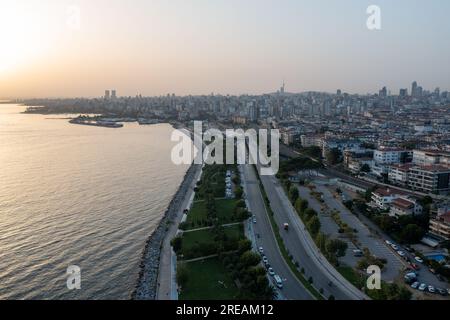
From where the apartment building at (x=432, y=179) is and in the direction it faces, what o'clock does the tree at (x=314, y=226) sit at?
The tree is roughly at 11 o'clock from the apartment building.

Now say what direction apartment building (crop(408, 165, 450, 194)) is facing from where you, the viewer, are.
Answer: facing the viewer and to the left of the viewer

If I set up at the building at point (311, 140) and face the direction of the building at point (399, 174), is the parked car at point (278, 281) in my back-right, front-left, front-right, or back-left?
front-right

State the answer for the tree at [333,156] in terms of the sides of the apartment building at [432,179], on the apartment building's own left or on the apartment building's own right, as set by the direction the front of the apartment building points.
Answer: on the apartment building's own right

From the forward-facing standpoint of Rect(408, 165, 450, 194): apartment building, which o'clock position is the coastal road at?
The coastal road is roughly at 11 o'clock from the apartment building.

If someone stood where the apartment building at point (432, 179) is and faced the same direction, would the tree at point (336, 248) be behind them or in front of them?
in front

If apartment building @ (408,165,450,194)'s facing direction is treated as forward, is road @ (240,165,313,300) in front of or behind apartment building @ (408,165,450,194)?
in front

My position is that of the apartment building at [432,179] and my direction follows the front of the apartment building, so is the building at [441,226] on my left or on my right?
on my left

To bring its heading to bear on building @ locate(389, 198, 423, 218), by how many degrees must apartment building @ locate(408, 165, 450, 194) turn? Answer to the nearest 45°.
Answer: approximately 45° to its left

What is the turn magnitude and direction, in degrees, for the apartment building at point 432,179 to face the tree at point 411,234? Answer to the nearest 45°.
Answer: approximately 45° to its left

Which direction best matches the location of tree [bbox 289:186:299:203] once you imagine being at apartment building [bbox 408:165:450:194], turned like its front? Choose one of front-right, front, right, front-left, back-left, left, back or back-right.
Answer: front

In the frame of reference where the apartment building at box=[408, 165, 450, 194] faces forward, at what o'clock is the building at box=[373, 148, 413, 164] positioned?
The building is roughly at 4 o'clock from the apartment building.

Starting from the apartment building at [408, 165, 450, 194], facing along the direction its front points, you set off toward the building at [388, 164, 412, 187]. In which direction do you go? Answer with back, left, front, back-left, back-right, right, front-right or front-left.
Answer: right

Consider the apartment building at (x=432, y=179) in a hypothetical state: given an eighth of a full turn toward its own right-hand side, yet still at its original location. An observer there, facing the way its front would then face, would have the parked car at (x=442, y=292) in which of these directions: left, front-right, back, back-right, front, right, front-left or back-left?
left
